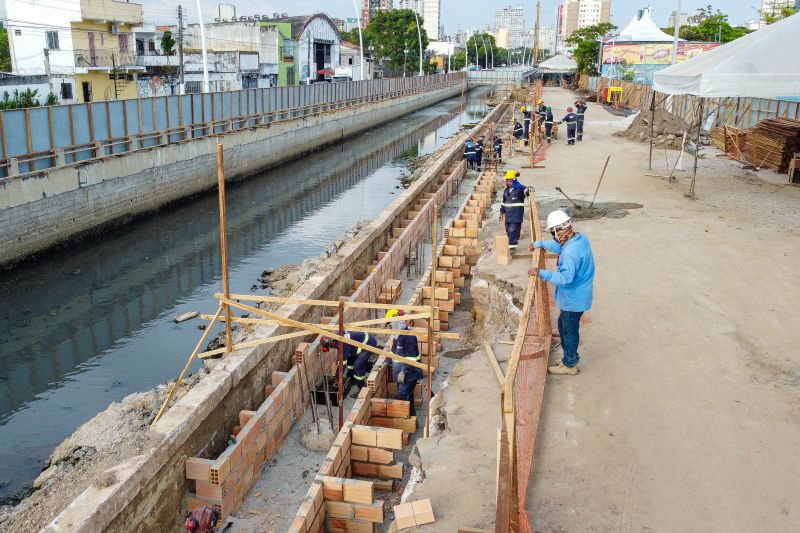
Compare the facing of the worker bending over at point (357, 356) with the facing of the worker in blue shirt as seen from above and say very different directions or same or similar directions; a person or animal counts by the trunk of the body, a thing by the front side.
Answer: same or similar directions

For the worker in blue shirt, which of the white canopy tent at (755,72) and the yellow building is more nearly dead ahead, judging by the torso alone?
the yellow building

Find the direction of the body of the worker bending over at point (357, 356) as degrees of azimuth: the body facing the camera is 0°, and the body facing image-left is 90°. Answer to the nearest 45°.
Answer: approximately 90°

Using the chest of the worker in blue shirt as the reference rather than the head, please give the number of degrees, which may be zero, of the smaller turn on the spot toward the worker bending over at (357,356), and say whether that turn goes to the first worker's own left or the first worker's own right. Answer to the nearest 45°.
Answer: approximately 45° to the first worker's own right

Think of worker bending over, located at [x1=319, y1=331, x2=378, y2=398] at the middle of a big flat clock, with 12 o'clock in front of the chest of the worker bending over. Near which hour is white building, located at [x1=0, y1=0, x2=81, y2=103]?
The white building is roughly at 2 o'clock from the worker bending over.

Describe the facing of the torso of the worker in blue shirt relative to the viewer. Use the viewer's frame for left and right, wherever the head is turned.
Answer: facing to the left of the viewer
